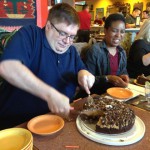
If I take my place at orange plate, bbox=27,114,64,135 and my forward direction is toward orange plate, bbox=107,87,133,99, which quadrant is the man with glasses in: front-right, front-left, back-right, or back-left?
front-left

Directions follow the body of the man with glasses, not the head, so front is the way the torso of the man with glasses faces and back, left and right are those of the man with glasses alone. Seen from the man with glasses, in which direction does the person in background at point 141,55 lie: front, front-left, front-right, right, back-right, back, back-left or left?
left

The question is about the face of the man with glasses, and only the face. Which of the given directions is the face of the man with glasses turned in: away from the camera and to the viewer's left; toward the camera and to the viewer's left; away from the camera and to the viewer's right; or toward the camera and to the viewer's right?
toward the camera and to the viewer's right

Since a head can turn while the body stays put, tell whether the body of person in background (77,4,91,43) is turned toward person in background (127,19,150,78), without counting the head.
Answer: no

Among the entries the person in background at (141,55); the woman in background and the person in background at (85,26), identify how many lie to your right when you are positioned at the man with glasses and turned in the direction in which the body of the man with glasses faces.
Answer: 0

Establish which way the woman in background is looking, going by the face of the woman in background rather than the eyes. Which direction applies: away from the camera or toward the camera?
toward the camera

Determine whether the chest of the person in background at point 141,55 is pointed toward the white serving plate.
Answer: no

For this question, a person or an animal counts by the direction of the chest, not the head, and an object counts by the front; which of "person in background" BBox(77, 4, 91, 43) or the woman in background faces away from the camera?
the person in background

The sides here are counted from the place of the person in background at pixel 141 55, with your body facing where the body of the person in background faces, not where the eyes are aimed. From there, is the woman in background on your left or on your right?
on your right

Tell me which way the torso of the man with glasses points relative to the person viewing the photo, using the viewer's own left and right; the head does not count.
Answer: facing the viewer and to the right of the viewer

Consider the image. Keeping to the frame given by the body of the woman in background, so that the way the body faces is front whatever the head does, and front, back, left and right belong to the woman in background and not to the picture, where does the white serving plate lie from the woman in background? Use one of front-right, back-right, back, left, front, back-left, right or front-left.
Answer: front-right
